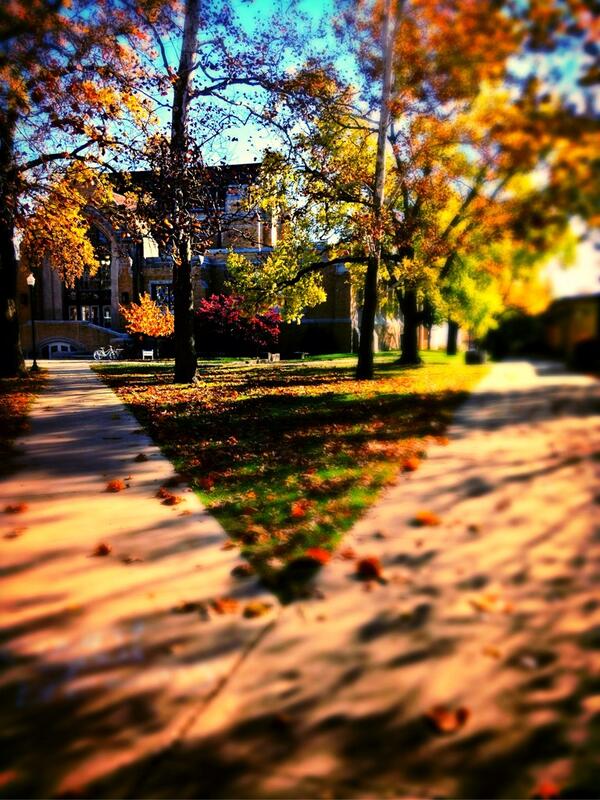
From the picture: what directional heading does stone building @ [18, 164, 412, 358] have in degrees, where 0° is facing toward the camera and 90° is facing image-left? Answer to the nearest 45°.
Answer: approximately 0°

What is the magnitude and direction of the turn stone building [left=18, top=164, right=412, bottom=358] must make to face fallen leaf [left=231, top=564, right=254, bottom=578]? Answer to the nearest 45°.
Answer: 0° — it already faces it

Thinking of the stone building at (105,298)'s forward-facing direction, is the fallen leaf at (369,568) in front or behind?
in front

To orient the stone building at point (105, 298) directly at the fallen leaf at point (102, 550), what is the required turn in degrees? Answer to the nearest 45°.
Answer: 0° — it already faces it

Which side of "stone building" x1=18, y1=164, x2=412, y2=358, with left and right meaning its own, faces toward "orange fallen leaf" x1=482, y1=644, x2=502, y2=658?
front

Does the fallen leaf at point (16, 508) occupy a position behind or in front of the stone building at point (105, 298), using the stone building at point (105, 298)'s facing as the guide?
in front

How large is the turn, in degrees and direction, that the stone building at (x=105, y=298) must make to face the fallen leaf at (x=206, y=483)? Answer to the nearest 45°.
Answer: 0° — it already faces it
